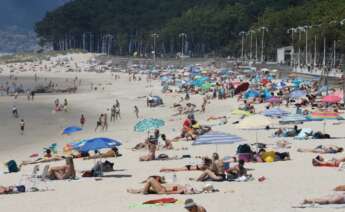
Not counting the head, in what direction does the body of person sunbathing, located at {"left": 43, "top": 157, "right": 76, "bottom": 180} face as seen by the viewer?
to the viewer's left

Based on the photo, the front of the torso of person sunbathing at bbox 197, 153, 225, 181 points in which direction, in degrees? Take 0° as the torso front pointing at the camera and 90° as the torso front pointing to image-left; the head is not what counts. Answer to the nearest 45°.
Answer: approximately 90°

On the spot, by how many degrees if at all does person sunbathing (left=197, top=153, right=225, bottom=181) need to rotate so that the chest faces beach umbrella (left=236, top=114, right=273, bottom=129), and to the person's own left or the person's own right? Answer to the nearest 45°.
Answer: approximately 90° to the person's own right

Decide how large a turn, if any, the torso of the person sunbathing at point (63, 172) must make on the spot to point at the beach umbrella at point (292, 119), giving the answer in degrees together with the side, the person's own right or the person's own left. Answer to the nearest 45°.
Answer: approximately 135° to the person's own right

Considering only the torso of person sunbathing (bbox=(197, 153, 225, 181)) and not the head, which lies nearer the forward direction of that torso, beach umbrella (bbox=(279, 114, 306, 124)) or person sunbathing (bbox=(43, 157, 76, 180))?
the person sunbathing

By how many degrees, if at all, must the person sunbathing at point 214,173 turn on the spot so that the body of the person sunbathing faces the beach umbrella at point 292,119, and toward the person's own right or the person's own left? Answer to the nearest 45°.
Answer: approximately 90° to the person's own right

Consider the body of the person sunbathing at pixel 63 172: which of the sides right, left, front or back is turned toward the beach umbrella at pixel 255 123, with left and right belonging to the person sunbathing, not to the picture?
back
